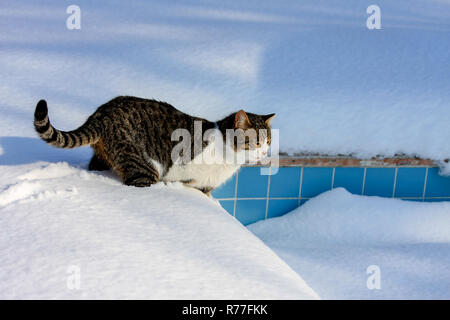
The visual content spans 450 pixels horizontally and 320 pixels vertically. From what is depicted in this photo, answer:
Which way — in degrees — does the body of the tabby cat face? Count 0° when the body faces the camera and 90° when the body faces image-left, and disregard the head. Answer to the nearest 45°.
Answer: approximately 270°
